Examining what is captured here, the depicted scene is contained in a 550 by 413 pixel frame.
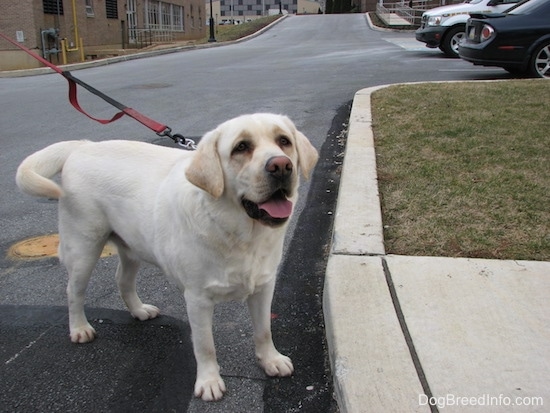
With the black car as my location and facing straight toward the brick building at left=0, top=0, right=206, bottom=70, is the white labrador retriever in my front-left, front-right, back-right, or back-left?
back-left

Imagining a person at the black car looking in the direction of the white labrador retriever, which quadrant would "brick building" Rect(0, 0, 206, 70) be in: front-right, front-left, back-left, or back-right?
back-right

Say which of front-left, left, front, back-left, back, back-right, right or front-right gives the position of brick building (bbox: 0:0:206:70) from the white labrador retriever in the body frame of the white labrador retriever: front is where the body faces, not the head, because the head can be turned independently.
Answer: back-left

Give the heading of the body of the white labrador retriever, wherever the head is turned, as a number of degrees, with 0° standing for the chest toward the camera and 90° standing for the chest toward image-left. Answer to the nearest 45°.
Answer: approximately 315°

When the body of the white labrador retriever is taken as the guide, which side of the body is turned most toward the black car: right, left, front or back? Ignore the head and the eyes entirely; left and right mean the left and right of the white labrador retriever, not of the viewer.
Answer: left
